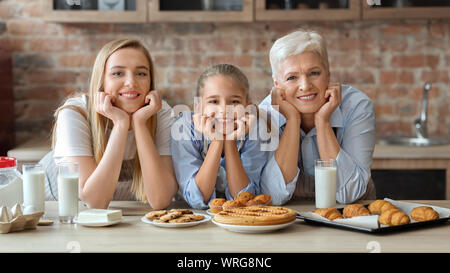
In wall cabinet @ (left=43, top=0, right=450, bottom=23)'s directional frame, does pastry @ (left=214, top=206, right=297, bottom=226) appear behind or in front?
in front

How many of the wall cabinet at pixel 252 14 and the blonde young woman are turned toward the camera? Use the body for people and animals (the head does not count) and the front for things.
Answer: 2

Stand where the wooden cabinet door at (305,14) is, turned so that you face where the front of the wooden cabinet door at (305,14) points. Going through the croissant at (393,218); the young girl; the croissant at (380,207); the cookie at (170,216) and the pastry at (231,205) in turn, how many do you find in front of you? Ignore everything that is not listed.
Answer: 5

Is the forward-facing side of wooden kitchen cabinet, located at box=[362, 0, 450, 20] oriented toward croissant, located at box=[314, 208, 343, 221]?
yes

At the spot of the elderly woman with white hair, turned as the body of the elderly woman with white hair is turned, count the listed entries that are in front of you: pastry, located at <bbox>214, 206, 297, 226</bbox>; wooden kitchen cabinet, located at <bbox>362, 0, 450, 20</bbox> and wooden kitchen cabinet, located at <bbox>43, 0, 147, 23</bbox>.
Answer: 1

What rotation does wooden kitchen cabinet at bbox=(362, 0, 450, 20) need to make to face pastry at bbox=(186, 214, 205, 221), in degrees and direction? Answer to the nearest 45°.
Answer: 0° — it already faces it

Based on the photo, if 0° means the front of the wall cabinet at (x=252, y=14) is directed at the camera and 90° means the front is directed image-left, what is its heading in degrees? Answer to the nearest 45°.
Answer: approximately 0°
